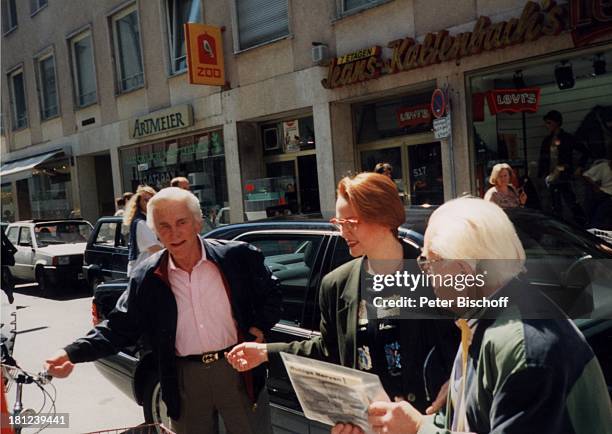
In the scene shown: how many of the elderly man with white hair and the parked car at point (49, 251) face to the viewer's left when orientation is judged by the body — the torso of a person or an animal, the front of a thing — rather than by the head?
0

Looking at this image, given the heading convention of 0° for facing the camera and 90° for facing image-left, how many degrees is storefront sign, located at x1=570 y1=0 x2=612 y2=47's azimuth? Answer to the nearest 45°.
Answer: approximately 45°

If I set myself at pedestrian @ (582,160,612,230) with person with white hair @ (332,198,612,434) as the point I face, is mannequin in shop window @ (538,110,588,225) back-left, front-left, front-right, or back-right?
back-right

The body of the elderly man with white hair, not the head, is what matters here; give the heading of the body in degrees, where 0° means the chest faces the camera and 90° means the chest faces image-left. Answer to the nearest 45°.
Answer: approximately 0°

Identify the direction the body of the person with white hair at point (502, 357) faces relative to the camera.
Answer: to the viewer's left

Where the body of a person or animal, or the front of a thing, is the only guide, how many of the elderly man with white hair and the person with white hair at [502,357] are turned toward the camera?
1

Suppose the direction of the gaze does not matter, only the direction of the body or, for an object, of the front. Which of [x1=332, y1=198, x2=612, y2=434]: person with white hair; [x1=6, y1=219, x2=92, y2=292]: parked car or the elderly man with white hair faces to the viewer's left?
the person with white hair

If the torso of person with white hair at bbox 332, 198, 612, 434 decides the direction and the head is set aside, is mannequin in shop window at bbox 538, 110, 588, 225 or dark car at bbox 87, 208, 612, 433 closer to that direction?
the dark car

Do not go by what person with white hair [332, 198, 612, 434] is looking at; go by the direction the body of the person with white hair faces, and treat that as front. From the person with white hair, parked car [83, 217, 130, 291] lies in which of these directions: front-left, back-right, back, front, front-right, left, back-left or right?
front-right

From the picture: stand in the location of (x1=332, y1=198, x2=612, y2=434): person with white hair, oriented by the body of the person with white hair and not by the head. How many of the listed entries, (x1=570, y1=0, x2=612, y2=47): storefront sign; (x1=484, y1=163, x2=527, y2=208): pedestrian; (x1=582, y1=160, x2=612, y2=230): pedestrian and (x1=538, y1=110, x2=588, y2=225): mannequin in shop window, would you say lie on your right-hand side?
4

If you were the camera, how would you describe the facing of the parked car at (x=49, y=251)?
facing the viewer and to the right of the viewer
